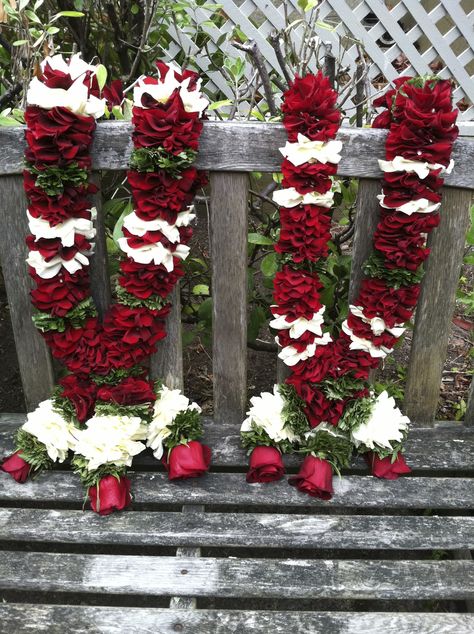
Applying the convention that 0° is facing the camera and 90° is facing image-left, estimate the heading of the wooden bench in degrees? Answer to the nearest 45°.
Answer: approximately 0°

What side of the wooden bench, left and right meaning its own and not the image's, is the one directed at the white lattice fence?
back
